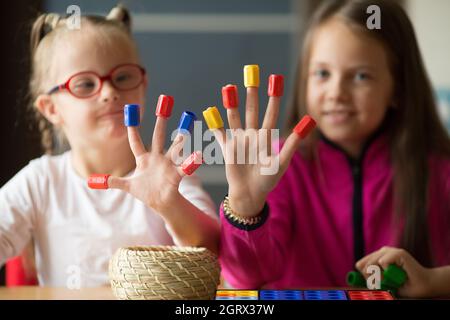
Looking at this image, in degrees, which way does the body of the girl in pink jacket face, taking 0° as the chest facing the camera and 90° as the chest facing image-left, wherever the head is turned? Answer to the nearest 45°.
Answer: approximately 0°
